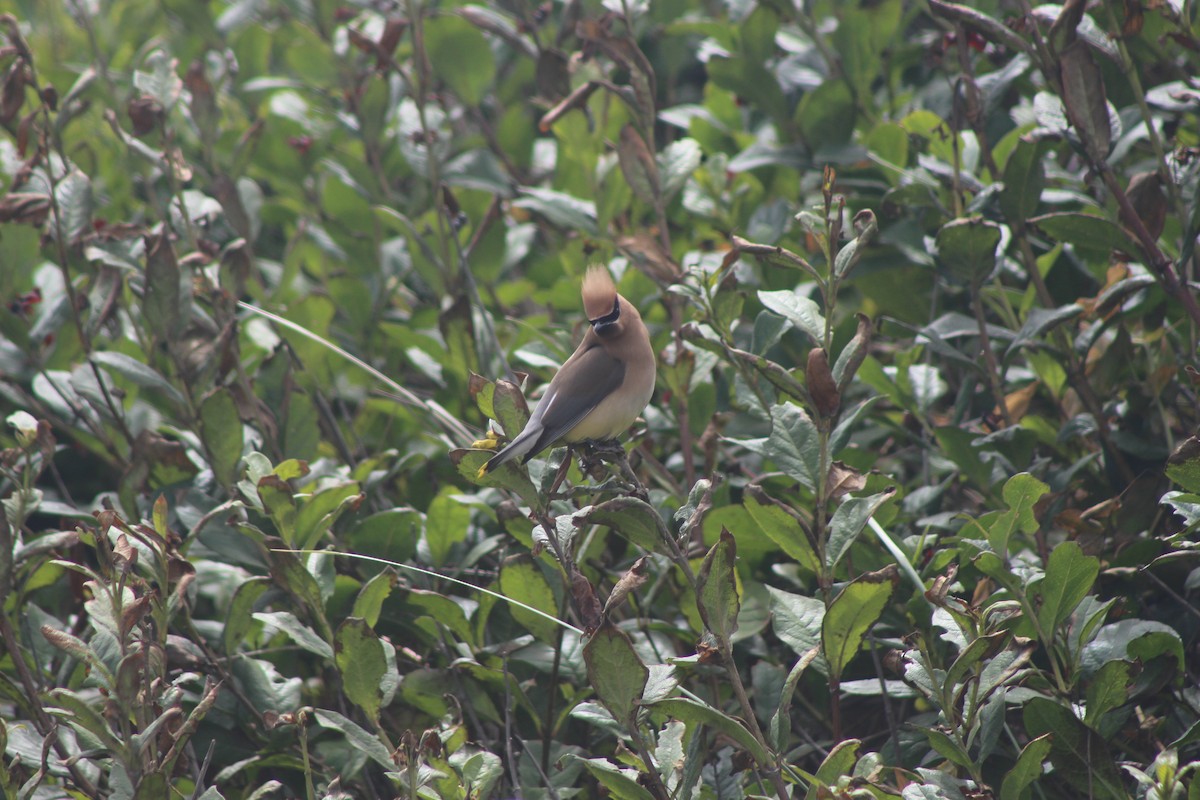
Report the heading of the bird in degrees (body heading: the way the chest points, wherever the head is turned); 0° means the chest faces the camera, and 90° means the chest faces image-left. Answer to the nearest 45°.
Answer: approximately 270°
